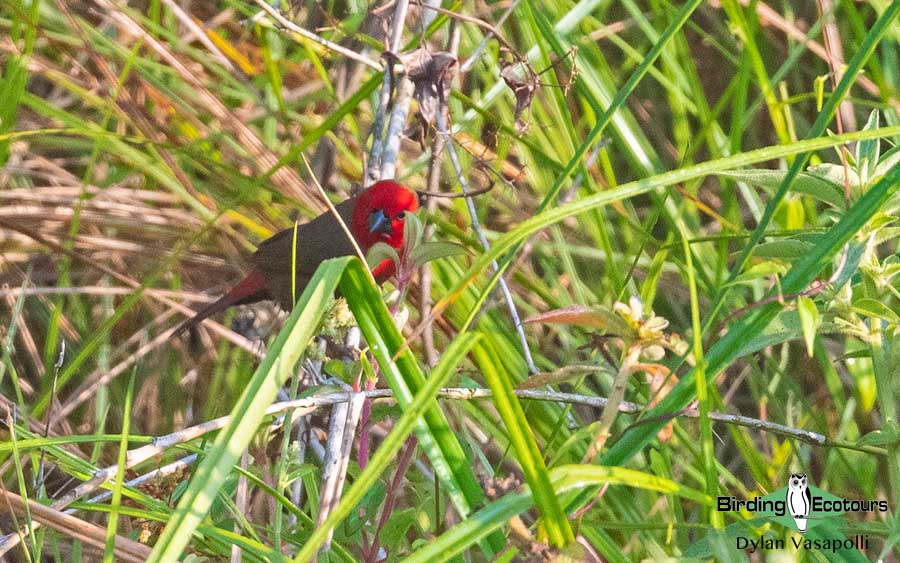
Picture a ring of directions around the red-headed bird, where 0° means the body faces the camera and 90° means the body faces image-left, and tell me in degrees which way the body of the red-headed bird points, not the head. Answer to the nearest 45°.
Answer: approximately 270°

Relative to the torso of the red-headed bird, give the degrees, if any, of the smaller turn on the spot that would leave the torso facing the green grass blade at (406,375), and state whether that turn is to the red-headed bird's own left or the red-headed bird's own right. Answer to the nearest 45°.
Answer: approximately 90° to the red-headed bird's own right

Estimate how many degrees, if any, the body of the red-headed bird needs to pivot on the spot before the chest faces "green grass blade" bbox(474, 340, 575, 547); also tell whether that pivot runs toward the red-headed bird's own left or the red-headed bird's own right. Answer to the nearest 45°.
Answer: approximately 90° to the red-headed bird's own right

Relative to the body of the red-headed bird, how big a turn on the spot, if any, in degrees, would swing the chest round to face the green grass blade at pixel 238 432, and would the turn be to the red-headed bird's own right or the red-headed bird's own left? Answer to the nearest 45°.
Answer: approximately 90° to the red-headed bird's own right

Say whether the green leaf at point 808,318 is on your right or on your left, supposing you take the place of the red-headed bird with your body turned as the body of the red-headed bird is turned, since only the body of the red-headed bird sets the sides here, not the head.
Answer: on your right

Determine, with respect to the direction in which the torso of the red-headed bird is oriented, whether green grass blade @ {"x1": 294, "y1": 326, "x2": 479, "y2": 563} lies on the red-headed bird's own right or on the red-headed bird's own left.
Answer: on the red-headed bird's own right
